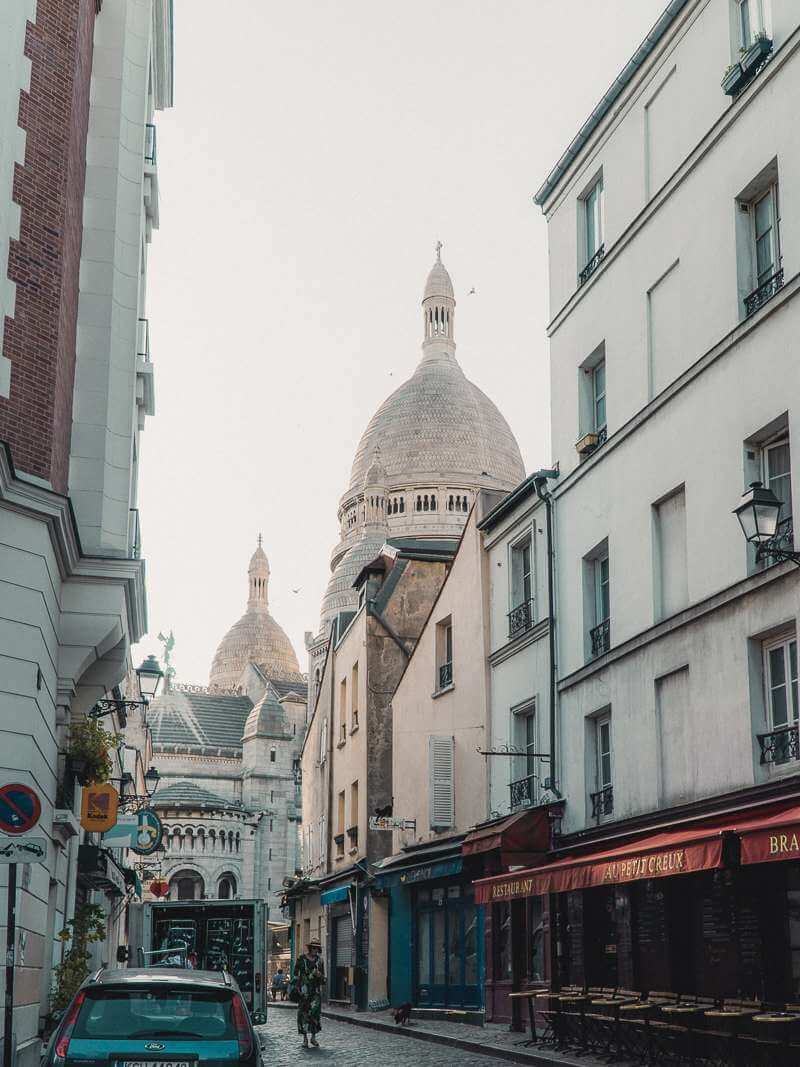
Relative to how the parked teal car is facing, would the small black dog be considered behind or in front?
in front

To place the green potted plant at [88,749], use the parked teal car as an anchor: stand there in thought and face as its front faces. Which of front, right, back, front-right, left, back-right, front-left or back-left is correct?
front

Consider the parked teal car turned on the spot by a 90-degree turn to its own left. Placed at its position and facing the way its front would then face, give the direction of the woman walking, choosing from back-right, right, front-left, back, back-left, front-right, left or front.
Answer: right

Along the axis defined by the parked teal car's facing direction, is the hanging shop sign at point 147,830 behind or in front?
in front

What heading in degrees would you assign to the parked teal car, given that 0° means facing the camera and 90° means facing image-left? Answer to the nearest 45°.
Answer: approximately 180°

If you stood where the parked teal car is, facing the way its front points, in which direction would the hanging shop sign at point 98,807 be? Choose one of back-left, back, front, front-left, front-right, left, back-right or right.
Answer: front

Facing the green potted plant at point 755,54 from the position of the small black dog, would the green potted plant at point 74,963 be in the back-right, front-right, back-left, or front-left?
front-right

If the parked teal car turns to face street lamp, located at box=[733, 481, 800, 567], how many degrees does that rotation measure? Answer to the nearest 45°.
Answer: approximately 45° to its right
